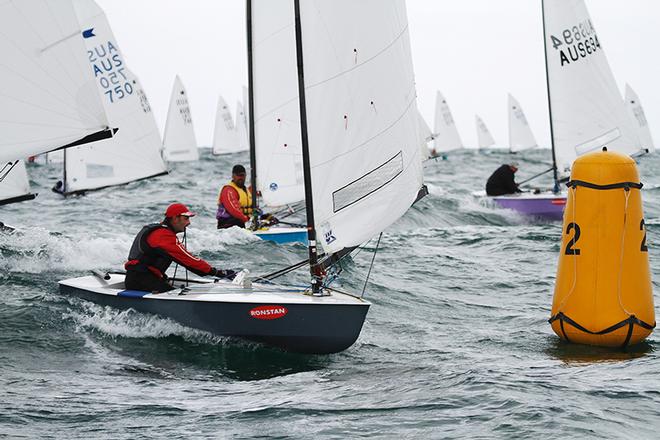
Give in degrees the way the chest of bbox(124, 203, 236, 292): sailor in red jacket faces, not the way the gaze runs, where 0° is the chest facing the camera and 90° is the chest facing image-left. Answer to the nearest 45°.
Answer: approximately 270°

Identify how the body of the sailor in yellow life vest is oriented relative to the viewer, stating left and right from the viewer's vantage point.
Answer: facing the viewer and to the right of the viewer

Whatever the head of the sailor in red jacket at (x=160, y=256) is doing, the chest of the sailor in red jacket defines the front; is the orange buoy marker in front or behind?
in front

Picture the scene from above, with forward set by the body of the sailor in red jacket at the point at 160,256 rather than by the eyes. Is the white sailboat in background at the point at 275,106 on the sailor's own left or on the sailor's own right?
on the sailor's own left

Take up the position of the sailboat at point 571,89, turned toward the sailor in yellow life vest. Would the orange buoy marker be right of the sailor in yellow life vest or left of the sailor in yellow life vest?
left

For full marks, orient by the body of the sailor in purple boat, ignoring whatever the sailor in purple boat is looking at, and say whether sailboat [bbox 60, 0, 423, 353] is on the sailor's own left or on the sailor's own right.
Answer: on the sailor's own right

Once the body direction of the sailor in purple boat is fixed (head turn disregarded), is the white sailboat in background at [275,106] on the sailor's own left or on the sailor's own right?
on the sailor's own right

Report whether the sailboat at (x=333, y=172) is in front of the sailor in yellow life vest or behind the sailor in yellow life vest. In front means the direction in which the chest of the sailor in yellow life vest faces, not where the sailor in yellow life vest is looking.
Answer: in front

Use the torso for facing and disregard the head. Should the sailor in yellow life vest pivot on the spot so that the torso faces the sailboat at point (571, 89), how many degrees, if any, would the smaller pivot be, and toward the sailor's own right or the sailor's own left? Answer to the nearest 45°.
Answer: approximately 90° to the sailor's own left

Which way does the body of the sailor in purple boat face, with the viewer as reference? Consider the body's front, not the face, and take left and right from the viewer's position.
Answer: facing to the right of the viewer

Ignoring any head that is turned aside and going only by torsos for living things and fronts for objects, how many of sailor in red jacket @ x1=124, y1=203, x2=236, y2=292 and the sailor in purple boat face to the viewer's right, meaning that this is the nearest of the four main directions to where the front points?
2
